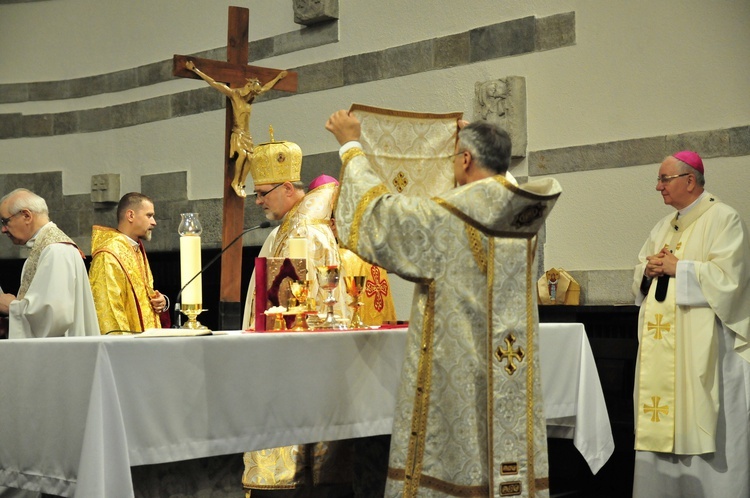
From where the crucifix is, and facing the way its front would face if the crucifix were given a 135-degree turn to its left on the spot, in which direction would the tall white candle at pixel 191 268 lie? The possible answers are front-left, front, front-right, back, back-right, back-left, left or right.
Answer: back

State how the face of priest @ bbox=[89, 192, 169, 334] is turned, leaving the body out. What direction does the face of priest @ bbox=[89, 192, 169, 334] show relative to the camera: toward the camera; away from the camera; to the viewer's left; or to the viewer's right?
to the viewer's right

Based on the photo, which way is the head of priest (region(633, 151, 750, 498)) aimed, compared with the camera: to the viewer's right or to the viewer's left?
to the viewer's left

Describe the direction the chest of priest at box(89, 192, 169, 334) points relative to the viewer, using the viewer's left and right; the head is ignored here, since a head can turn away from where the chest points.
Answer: facing to the right of the viewer
